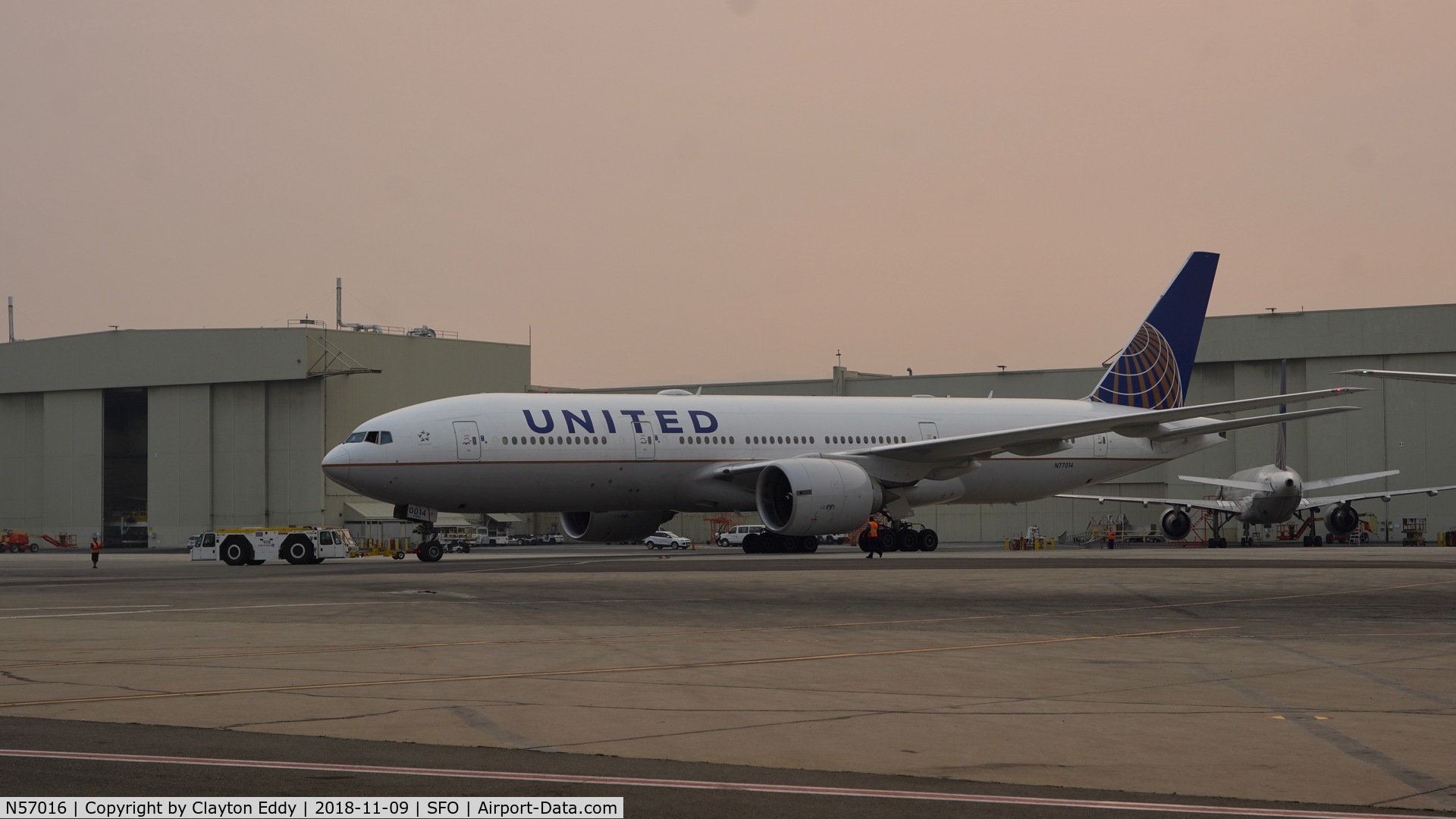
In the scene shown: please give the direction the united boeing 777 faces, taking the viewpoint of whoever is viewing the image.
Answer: facing the viewer and to the left of the viewer
